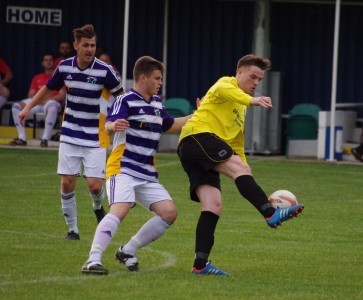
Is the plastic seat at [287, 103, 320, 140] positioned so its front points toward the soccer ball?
yes

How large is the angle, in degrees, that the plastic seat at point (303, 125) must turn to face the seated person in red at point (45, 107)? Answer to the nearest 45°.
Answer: approximately 90° to its right

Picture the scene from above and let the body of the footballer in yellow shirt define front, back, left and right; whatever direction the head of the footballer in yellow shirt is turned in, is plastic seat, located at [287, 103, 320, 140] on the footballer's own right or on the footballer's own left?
on the footballer's own left

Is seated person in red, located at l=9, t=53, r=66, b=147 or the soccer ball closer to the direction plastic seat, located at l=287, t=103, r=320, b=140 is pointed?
the soccer ball

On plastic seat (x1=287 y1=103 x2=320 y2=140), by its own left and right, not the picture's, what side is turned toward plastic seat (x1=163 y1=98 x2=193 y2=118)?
right

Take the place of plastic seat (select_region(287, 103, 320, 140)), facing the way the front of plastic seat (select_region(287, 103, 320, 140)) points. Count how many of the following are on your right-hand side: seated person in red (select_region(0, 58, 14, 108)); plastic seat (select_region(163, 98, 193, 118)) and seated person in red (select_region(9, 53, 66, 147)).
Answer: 3

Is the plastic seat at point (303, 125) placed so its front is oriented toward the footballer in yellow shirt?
yes

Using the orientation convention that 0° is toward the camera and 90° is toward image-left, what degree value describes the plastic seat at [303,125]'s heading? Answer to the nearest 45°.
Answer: approximately 0°

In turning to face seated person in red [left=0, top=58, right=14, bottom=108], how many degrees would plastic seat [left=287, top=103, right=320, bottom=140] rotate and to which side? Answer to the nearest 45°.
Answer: approximately 90° to its right
